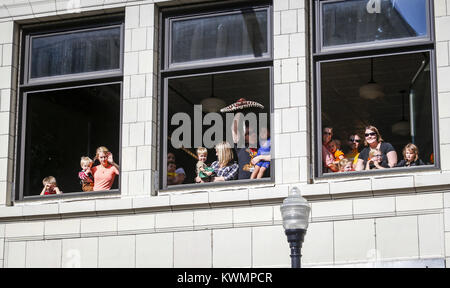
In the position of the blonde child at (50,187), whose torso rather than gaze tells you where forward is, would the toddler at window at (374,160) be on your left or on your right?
on your left

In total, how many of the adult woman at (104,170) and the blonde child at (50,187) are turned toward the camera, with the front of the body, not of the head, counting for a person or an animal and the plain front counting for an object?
2

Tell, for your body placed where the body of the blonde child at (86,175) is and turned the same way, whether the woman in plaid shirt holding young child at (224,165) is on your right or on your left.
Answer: on your left

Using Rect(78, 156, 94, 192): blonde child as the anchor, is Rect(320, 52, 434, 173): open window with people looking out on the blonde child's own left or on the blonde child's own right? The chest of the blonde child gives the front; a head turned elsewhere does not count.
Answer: on the blonde child's own left

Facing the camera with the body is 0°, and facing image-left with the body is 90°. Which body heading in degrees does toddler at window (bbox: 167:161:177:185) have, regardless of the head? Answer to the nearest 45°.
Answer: approximately 0°

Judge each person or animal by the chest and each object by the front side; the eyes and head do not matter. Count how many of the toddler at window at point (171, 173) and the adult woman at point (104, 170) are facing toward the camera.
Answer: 2

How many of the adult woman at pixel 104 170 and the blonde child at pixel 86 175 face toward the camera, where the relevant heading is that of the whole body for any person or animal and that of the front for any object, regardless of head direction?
2

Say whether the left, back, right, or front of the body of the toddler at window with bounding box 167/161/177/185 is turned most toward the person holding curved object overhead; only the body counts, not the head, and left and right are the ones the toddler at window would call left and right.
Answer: left
